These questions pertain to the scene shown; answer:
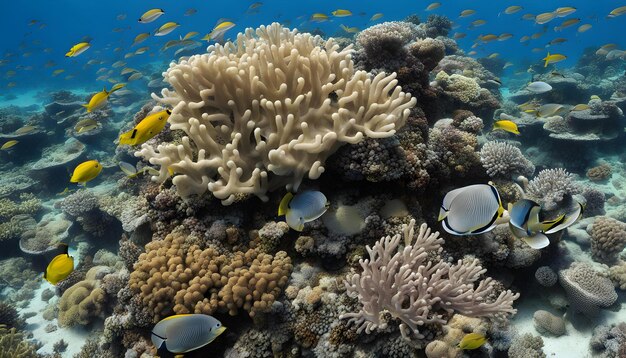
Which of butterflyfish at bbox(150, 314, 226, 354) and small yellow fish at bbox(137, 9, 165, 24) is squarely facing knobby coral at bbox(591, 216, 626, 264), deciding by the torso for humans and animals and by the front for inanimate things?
the butterflyfish

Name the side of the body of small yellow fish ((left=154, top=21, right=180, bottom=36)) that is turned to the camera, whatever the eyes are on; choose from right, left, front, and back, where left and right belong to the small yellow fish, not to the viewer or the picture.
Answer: left

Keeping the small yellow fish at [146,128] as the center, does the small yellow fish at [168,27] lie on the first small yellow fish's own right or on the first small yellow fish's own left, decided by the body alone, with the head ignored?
on the first small yellow fish's own left

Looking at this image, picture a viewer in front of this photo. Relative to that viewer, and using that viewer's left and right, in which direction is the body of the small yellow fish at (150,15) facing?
facing to the left of the viewer

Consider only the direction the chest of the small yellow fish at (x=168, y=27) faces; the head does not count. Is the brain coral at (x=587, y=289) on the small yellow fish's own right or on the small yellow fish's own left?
on the small yellow fish's own left

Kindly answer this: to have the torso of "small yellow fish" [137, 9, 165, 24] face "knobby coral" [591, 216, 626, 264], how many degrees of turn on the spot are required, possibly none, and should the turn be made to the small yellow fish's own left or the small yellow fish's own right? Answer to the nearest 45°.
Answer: approximately 135° to the small yellow fish's own left

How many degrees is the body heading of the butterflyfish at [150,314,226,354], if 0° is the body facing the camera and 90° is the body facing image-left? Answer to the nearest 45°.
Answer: approximately 270°

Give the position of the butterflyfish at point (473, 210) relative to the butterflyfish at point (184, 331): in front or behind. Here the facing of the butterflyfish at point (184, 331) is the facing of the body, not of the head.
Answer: in front

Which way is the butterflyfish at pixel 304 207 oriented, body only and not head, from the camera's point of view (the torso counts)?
to the viewer's right

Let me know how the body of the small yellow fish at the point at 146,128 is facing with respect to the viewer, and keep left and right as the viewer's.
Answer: facing to the right of the viewer
